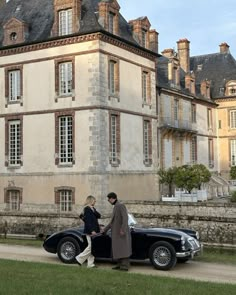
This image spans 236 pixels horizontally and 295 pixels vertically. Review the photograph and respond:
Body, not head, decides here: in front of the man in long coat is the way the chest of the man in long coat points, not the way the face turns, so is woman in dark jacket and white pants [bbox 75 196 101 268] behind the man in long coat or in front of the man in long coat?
in front

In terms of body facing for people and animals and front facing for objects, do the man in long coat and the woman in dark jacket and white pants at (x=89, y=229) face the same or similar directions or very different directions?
very different directions

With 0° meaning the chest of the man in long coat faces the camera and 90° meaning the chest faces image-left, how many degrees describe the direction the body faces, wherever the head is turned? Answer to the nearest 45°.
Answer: approximately 90°

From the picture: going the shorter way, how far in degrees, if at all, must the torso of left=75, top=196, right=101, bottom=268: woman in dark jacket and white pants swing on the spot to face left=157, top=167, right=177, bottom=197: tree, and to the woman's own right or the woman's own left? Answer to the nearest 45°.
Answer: approximately 90° to the woman's own left

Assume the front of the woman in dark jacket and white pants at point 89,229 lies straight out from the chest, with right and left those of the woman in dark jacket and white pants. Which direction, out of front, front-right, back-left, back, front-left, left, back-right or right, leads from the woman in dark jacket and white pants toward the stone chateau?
left

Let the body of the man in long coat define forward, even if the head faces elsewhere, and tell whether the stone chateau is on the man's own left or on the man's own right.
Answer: on the man's own right

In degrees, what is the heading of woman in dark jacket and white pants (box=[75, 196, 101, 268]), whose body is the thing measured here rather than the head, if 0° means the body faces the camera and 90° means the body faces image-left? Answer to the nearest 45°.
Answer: approximately 270°

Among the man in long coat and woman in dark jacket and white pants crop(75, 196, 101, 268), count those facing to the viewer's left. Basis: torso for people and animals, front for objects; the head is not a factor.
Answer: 1

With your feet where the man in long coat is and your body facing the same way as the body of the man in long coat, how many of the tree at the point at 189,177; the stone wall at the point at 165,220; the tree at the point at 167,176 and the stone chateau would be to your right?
4

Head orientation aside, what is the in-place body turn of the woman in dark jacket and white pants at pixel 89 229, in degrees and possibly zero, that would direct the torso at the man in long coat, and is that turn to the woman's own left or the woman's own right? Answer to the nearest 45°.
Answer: approximately 45° to the woman's own right

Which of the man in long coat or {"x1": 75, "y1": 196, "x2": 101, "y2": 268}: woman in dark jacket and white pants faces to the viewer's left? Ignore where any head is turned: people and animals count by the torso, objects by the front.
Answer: the man in long coat

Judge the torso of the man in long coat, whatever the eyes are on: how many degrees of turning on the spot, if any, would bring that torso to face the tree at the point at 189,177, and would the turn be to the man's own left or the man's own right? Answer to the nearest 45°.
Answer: approximately 90° to the man's own right
